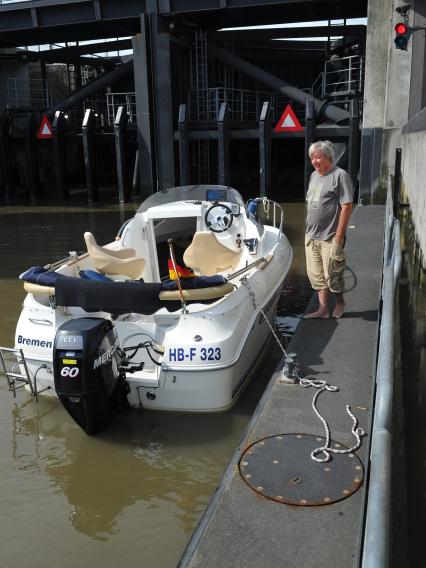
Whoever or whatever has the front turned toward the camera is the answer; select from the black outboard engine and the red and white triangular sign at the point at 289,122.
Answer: the red and white triangular sign

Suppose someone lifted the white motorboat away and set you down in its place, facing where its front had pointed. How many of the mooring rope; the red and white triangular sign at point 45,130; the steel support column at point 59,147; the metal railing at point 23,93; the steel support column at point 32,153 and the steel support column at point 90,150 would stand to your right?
1

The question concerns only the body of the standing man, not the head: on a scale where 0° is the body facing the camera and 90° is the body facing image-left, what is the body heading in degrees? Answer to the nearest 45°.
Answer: approximately 45°

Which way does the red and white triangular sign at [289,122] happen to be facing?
toward the camera

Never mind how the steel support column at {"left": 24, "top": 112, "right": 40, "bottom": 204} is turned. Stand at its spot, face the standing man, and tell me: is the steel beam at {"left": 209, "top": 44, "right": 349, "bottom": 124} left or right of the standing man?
left

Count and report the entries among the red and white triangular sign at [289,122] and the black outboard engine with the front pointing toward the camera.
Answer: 1

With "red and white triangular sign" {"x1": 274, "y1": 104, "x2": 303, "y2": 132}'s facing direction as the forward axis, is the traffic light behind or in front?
in front

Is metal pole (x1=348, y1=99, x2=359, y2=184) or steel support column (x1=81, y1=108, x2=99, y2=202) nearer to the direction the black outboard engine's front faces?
the metal pole

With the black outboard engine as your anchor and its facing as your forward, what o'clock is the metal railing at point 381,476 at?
The metal railing is roughly at 4 o'clock from the black outboard engine.

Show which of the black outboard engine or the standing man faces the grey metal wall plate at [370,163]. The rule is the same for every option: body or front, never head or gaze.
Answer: the black outboard engine

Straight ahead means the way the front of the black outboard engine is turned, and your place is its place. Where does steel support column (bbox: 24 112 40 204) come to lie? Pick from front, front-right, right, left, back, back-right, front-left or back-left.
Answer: front-left

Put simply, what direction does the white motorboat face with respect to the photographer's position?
facing away from the viewer and to the right of the viewer

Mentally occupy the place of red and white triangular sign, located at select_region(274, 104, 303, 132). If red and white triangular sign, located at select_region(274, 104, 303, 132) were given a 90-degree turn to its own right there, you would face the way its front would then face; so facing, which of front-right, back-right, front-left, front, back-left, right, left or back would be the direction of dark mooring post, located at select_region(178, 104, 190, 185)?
front

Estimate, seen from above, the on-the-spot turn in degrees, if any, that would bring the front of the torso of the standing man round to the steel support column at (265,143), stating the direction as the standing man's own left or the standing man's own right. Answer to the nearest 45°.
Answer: approximately 135° to the standing man's own right

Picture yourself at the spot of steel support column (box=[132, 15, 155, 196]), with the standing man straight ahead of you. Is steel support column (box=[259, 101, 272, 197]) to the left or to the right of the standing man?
left

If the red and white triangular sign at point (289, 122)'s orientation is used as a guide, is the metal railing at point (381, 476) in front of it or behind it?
in front

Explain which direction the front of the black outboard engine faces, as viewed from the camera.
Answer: facing away from the viewer and to the right of the viewer

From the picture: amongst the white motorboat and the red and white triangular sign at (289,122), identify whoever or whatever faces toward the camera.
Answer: the red and white triangular sign

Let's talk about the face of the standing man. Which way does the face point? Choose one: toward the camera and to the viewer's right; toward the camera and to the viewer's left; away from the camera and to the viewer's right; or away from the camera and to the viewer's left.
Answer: toward the camera and to the viewer's left

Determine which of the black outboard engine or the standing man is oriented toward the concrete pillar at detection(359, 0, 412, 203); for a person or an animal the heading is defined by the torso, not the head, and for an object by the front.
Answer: the black outboard engine

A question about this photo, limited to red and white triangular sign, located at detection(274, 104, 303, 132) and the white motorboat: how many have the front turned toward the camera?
1
